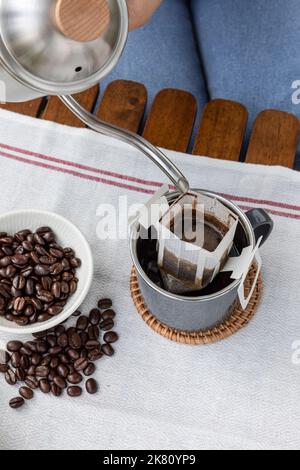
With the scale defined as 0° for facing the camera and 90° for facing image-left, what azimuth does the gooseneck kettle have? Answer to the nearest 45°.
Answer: approximately 315°
